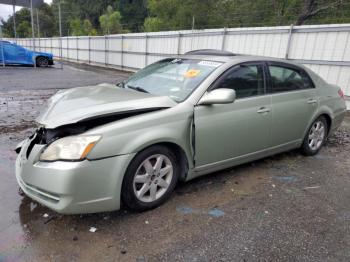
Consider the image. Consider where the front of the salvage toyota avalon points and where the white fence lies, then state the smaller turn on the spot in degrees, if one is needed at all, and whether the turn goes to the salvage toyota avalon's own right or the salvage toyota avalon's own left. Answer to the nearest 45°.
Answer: approximately 135° to the salvage toyota avalon's own right

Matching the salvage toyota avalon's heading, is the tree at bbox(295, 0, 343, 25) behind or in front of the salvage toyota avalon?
behind

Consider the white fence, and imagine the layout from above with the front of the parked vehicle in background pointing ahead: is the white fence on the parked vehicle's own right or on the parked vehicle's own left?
on the parked vehicle's own right

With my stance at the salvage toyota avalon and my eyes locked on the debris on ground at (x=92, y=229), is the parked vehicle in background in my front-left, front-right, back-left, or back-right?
back-right

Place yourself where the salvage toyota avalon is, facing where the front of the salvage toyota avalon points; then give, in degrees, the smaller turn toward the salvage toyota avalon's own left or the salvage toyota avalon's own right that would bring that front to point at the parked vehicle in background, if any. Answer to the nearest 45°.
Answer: approximately 90° to the salvage toyota avalon's own right

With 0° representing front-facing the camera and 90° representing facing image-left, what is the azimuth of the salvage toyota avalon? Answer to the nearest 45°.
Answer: approximately 45°
